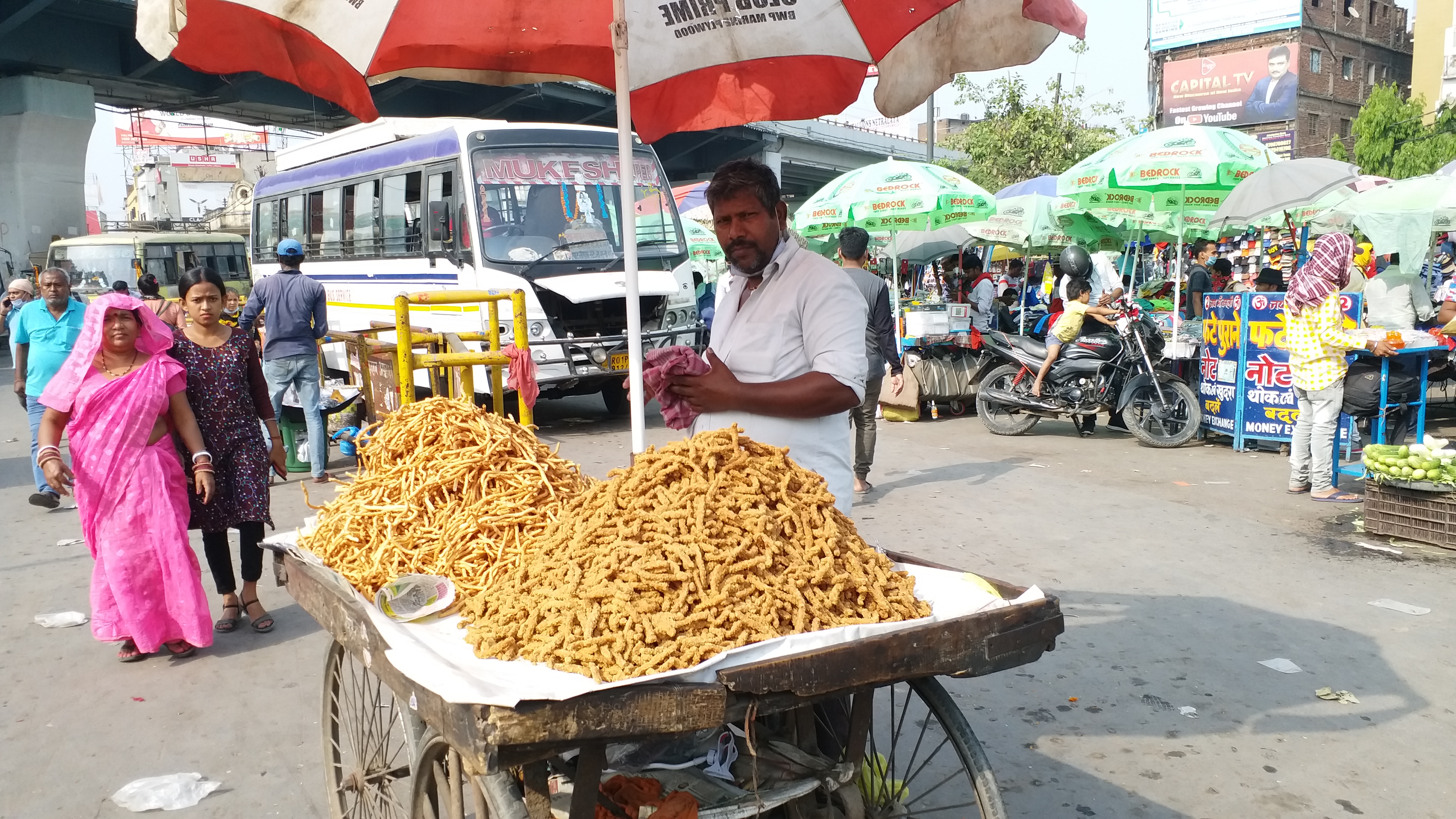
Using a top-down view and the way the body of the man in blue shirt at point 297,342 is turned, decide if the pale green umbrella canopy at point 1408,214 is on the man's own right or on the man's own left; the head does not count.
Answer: on the man's own right

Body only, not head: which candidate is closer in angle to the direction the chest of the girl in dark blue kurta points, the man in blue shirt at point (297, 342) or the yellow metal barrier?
the yellow metal barrier

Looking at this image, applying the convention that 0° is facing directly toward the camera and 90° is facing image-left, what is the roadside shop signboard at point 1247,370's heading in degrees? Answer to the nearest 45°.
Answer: approximately 0°

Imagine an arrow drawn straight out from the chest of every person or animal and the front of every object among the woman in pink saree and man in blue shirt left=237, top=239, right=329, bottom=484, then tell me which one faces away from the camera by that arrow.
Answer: the man in blue shirt

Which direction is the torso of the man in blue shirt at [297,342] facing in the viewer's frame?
away from the camera

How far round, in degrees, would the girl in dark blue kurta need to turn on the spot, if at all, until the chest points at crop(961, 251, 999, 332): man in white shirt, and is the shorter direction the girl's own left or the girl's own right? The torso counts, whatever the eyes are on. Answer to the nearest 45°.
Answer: approximately 135° to the girl's own left

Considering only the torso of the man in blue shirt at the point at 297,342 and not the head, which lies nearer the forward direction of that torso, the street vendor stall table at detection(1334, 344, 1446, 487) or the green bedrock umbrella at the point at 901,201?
the green bedrock umbrella

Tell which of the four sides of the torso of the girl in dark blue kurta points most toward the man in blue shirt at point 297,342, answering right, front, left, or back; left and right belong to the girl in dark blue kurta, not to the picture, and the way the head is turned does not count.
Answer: back

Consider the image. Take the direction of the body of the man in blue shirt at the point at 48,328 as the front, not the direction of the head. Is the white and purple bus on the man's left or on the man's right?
on the man's left

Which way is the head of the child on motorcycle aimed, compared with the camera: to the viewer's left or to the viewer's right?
to the viewer's right

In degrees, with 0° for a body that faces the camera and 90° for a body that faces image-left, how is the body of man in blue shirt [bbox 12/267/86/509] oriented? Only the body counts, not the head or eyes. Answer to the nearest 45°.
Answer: approximately 0°

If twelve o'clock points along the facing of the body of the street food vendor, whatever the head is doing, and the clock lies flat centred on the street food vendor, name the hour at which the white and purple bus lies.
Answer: The white and purple bus is roughly at 4 o'clock from the street food vendor.
